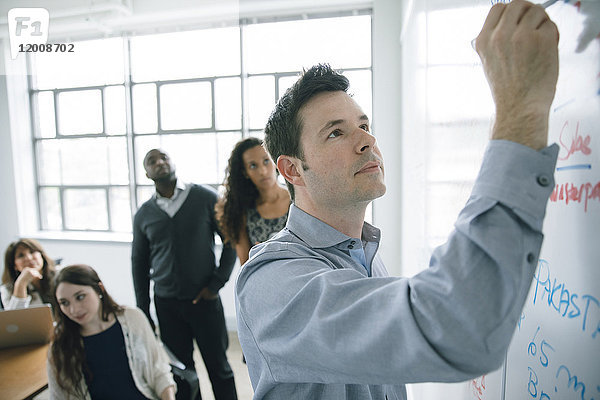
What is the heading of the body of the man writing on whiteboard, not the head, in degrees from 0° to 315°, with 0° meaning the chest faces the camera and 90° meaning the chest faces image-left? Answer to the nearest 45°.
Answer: approximately 315°

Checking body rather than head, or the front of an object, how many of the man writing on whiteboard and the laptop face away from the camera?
1

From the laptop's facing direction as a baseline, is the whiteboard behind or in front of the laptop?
behind

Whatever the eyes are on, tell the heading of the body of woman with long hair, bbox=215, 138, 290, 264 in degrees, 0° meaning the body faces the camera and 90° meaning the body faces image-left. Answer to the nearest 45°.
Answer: approximately 315°

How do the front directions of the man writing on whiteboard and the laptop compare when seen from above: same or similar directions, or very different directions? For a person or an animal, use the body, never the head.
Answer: very different directions

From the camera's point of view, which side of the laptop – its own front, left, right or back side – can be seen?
back

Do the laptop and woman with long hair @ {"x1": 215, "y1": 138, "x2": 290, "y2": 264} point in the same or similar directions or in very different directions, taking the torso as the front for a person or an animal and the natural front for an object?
very different directions

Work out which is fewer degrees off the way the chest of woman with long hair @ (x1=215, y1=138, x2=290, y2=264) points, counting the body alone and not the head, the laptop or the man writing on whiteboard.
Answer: the man writing on whiteboard

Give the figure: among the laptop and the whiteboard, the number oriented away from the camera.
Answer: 1
